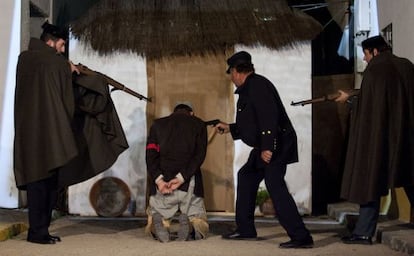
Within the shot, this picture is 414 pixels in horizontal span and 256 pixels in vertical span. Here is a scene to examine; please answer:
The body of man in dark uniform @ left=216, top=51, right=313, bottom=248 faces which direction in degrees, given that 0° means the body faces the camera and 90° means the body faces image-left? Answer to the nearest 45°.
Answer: approximately 90°

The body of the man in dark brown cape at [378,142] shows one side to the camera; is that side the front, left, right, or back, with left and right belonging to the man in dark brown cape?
left

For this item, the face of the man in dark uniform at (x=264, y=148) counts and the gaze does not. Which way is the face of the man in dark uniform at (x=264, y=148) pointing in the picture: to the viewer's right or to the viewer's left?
to the viewer's left

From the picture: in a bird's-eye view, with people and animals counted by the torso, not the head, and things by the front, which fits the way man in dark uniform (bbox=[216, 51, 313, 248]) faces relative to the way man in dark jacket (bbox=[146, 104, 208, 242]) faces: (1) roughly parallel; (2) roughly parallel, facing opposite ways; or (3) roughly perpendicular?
roughly perpendicular

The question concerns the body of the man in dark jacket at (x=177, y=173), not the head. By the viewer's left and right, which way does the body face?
facing away from the viewer

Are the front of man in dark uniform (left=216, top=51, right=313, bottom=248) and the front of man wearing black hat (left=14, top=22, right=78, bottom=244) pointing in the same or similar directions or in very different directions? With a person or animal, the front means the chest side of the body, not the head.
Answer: very different directions

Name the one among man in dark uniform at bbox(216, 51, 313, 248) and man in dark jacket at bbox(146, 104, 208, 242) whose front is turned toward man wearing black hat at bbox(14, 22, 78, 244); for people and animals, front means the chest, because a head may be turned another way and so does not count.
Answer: man in dark uniform at bbox(216, 51, 313, 248)

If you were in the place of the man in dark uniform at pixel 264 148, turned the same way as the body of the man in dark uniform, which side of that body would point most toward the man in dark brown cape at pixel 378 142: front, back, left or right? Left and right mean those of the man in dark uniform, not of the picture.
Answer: back

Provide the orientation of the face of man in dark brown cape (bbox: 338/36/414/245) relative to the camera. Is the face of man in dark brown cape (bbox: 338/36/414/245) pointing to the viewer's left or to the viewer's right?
to the viewer's left

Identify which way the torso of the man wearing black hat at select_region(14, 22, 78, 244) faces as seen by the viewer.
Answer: to the viewer's right
